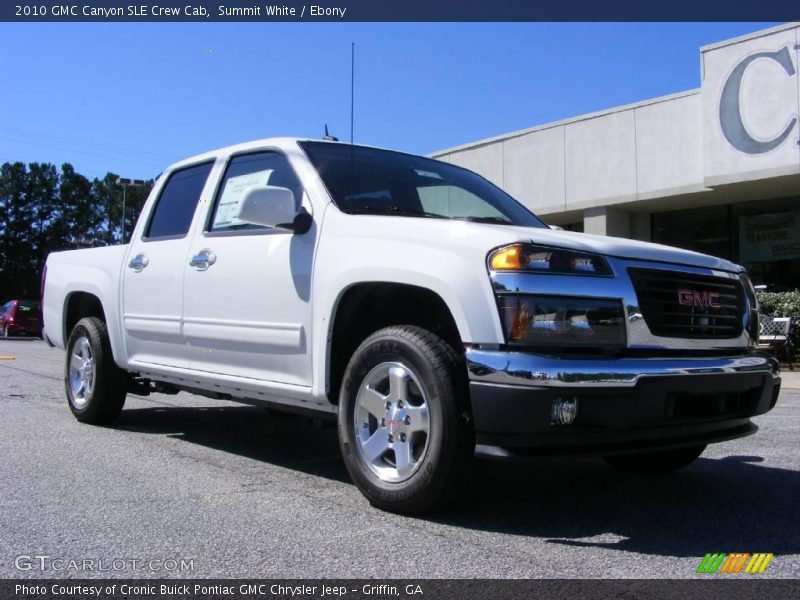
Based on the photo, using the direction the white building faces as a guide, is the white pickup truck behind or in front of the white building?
in front

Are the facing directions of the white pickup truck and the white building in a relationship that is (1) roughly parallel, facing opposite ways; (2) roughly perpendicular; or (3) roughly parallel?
roughly perpendicular

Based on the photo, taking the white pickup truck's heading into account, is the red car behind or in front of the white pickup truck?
behind

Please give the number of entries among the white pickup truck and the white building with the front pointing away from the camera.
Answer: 0

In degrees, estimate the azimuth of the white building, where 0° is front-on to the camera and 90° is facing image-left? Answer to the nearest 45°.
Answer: approximately 45°

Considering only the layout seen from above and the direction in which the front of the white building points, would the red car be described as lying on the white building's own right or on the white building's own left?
on the white building's own right
